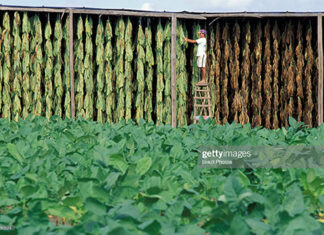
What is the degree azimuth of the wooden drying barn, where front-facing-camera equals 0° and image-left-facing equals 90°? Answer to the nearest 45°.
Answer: approximately 0°
